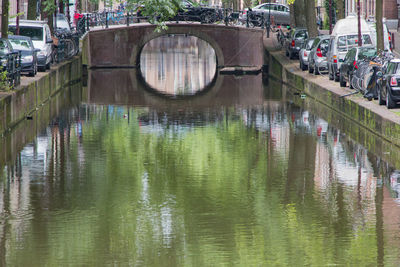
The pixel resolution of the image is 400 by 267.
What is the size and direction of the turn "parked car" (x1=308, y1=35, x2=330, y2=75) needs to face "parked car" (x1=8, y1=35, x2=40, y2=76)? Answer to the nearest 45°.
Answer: approximately 90° to its left

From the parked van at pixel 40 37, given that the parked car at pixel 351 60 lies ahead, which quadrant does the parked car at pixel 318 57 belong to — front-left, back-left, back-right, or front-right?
front-left

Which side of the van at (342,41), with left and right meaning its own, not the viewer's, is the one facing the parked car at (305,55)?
front

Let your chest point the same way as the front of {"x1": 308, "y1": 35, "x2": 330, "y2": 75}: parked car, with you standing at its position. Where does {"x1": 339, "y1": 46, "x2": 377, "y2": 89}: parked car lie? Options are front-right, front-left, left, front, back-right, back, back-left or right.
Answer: back-left

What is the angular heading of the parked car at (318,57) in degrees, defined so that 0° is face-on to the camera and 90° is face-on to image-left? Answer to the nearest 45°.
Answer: approximately 135°

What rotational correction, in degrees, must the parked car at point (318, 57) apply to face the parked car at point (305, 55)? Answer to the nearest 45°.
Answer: approximately 45° to its right

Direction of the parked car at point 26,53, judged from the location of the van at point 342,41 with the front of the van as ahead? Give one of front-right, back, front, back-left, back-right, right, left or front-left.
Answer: back-left

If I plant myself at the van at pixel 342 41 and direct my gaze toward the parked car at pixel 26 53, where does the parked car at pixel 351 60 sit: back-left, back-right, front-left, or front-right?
front-left

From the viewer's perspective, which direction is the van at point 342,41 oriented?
away from the camera
